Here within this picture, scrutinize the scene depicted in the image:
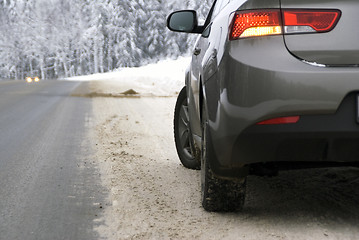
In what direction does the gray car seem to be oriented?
away from the camera
